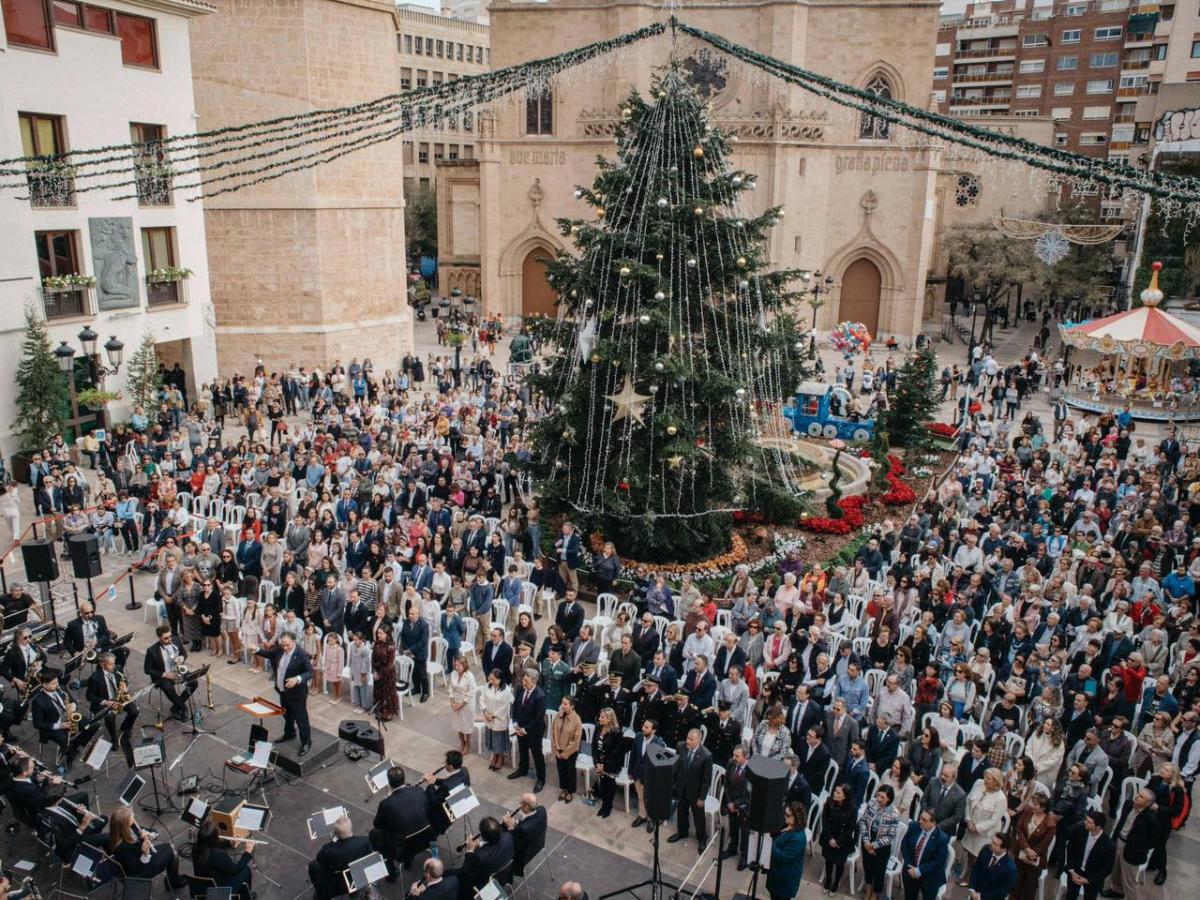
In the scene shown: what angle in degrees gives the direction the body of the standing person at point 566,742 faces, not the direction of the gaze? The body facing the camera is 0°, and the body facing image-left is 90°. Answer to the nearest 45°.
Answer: approximately 45°

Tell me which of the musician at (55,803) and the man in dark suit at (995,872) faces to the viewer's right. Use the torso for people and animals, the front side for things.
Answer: the musician

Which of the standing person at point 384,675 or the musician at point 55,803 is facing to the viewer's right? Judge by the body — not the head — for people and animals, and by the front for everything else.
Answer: the musician

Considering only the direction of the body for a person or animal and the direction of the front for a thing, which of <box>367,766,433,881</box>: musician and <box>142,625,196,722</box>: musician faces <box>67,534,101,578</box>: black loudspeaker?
<box>367,766,433,881</box>: musician

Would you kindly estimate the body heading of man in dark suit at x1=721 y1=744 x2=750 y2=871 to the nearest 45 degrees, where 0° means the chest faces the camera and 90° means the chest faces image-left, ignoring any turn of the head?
approximately 45°

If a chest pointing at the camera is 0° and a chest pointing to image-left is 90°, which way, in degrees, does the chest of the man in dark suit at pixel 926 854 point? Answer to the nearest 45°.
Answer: approximately 45°

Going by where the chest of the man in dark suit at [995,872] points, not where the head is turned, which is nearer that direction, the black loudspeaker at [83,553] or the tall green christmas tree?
the black loudspeaker

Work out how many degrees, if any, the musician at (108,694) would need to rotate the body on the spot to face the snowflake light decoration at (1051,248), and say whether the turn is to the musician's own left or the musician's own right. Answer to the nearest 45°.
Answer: approximately 90° to the musician's own left

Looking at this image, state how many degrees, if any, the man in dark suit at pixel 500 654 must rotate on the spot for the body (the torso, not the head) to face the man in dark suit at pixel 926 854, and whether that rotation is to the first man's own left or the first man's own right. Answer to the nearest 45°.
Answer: approximately 90° to the first man's own left

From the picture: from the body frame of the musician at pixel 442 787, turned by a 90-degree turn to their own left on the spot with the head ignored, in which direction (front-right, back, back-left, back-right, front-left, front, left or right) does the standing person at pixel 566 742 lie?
back-left

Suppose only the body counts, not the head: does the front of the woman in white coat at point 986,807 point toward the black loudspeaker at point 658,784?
yes

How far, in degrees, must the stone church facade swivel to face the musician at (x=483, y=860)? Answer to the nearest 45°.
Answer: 0° — it already faces them

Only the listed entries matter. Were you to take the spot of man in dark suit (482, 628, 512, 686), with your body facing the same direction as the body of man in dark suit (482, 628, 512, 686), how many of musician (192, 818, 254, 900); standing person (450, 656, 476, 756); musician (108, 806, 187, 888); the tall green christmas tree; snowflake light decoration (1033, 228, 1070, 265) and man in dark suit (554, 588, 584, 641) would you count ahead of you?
3
